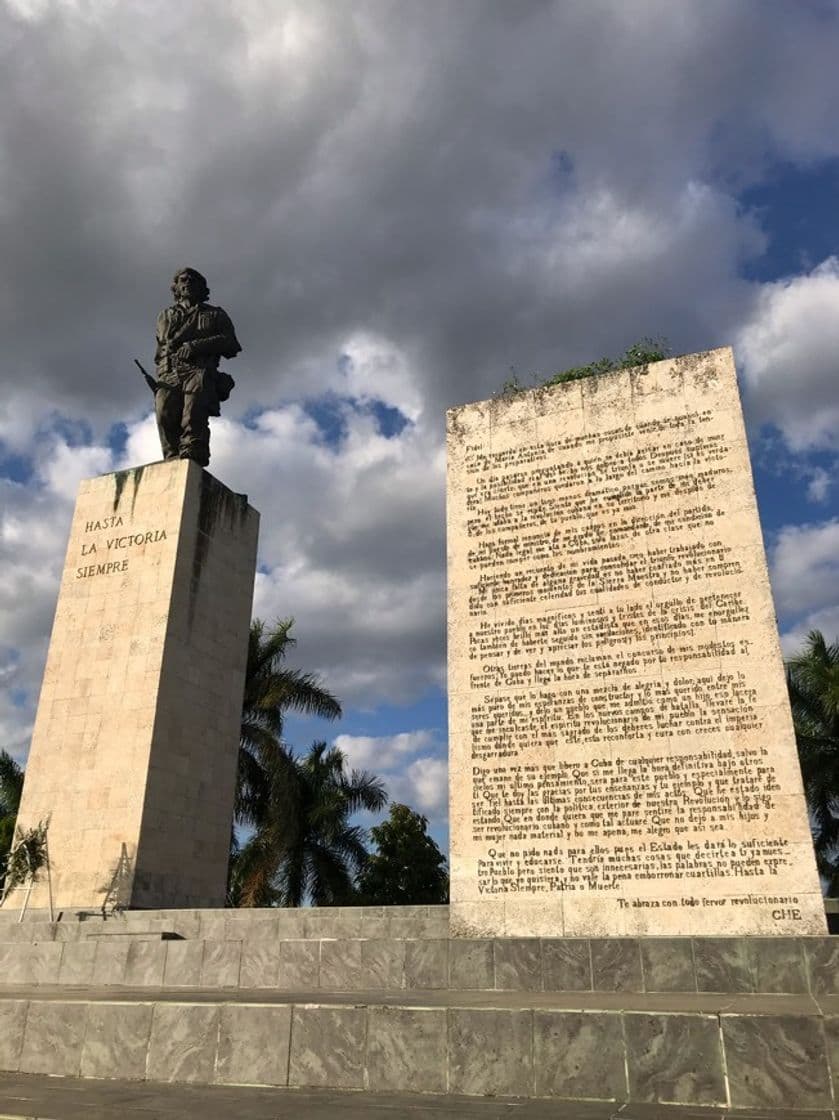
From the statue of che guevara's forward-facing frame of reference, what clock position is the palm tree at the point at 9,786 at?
The palm tree is roughly at 4 o'clock from the statue of che guevara.

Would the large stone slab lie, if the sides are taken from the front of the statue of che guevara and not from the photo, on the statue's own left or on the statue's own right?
on the statue's own left

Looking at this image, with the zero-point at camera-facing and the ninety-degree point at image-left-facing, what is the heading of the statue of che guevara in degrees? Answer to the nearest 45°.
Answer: approximately 45°

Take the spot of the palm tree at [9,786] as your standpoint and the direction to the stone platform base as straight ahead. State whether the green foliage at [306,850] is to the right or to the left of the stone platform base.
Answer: left

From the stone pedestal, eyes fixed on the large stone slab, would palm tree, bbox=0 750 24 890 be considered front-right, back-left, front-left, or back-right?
back-left

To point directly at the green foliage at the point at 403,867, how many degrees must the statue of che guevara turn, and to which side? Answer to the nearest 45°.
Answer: approximately 180°

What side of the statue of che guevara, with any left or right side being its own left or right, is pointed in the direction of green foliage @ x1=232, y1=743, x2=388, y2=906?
back

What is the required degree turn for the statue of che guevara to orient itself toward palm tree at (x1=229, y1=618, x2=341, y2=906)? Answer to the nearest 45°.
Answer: approximately 135° to its right
